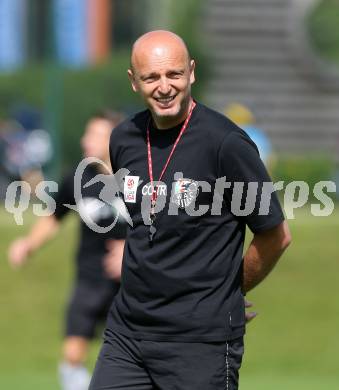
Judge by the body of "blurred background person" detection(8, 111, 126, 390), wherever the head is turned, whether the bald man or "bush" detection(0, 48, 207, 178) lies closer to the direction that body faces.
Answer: the bald man

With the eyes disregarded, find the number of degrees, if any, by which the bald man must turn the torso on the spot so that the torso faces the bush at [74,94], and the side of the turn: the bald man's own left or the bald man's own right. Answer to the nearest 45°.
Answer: approximately 135° to the bald man's own right

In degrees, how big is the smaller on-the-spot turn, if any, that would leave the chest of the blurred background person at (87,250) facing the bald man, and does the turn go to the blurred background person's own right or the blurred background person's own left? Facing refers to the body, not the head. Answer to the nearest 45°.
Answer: approximately 45° to the blurred background person's own left

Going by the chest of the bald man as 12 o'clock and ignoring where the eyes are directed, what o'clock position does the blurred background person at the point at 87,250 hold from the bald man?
The blurred background person is roughly at 4 o'clock from the bald man.

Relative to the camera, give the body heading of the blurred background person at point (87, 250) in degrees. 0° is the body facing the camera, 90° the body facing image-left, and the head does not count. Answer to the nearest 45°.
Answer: approximately 45°

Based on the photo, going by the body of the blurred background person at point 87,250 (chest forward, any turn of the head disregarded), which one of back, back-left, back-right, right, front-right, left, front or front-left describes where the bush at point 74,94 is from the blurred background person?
back-right
